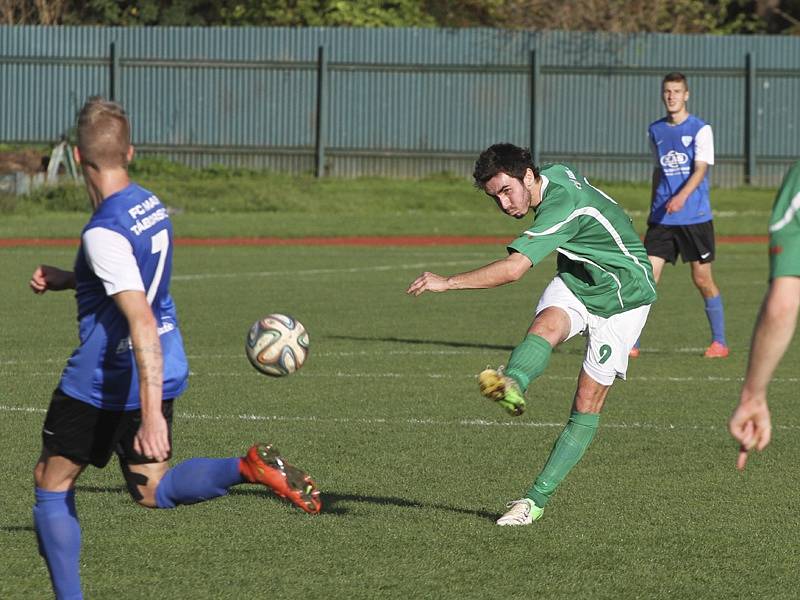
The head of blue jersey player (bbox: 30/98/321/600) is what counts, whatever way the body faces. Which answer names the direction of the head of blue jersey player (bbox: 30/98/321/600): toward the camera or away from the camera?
away from the camera

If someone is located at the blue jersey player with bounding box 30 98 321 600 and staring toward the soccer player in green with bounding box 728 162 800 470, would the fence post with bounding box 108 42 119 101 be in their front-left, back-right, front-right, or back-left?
back-left

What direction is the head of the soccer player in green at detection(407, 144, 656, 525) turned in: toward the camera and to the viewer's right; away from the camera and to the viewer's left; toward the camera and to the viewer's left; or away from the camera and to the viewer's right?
toward the camera and to the viewer's left

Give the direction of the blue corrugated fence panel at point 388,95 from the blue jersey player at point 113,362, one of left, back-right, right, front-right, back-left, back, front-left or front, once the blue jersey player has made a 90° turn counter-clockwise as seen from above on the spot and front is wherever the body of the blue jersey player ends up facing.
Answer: back-right

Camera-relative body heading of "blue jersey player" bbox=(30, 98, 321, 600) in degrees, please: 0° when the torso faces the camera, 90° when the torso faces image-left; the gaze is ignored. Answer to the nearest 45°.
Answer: approximately 135°

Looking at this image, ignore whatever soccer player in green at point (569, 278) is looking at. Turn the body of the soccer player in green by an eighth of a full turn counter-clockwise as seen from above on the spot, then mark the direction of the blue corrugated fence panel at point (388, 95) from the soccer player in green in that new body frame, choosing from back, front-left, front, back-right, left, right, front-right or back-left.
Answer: back

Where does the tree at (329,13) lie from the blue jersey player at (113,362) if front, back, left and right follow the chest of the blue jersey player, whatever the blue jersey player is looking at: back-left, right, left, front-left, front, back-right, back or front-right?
front-right

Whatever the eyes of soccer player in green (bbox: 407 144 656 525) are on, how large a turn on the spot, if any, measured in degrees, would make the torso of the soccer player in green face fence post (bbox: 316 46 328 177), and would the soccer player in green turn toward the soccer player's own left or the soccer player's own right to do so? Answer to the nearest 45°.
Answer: approximately 135° to the soccer player's own right

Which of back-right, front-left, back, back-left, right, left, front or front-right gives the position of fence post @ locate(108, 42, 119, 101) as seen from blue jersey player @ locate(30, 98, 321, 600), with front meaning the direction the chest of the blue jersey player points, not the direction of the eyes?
front-right

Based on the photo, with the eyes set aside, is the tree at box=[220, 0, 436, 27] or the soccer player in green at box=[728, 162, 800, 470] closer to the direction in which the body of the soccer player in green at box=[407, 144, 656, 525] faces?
the soccer player in green

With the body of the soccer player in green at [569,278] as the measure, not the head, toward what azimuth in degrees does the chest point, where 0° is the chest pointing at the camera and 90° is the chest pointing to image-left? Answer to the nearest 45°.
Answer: approximately 45°

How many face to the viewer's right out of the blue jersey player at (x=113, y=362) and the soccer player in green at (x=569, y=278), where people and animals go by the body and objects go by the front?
0
